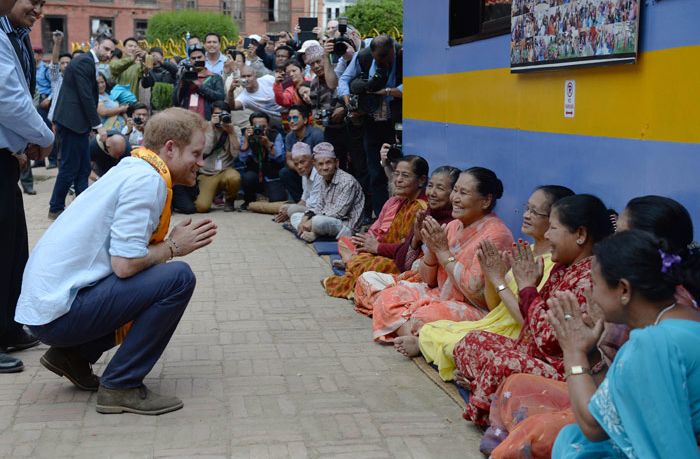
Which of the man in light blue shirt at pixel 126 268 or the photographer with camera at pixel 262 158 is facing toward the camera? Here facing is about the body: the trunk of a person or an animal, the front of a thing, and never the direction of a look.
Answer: the photographer with camera

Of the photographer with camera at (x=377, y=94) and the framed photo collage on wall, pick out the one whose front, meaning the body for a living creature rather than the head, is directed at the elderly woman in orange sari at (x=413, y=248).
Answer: the photographer with camera

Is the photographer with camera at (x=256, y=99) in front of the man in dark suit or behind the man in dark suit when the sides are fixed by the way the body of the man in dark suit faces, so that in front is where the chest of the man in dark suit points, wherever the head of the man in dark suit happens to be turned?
in front

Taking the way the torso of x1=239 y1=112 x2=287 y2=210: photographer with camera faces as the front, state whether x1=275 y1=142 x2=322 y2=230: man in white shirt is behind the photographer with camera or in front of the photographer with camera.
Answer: in front

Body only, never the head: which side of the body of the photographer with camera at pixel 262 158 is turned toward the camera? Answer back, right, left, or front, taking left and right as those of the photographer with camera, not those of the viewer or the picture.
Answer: front

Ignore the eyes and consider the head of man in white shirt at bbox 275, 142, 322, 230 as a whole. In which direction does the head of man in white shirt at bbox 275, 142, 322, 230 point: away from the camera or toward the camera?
toward the camera

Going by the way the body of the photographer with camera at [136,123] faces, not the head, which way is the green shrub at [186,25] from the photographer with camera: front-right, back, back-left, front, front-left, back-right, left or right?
back

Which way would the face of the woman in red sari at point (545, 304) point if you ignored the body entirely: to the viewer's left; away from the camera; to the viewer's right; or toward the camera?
to the viewer's left

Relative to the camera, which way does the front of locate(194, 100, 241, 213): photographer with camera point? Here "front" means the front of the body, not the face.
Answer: toward the camera

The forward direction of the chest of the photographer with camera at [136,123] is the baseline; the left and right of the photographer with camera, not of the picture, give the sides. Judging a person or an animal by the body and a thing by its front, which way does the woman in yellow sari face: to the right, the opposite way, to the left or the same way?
to the right

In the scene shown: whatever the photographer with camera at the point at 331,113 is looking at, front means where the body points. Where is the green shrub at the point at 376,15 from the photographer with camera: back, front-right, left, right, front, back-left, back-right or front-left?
back-right

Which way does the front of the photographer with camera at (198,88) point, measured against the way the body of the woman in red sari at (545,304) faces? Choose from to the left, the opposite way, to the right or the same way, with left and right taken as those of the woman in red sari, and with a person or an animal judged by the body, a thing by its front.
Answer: to the left

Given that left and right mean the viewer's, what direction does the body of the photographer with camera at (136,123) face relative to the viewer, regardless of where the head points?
facing the viewer

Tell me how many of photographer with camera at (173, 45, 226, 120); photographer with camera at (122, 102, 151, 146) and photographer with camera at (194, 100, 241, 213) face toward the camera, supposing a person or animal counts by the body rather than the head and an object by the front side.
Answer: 3

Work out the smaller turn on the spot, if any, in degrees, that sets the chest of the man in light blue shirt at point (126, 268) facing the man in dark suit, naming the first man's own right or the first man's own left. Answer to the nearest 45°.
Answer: approximately 90° to the first man's own left

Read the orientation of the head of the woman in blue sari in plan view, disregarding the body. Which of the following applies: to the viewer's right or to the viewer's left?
to the viewer's left

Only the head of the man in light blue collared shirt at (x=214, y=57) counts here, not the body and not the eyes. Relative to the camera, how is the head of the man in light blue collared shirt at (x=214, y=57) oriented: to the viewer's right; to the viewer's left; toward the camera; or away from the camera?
toward the camera
